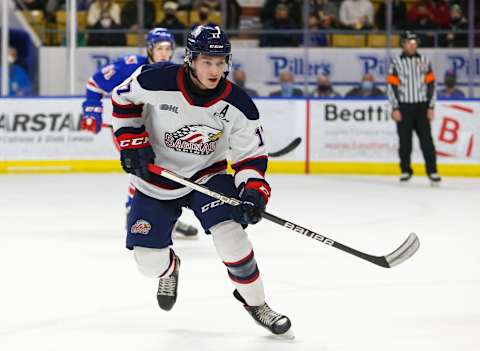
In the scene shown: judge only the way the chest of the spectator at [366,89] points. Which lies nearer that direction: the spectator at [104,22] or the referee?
the referee

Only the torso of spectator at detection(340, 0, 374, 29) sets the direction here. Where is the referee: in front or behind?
in front

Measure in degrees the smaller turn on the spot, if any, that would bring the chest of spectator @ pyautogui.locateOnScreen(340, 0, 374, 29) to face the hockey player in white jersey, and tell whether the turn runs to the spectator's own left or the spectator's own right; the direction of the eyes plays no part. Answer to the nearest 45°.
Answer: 0° — they already face them

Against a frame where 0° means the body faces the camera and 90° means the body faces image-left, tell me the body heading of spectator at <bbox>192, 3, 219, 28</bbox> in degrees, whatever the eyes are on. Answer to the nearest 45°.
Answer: approximately 0°

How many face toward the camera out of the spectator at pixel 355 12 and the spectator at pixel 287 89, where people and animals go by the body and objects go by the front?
2

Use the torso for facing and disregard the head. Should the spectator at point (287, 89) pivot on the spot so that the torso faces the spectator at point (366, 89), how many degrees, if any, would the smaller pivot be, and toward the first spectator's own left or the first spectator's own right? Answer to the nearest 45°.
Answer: approximately 90° to the first spectator's own left
